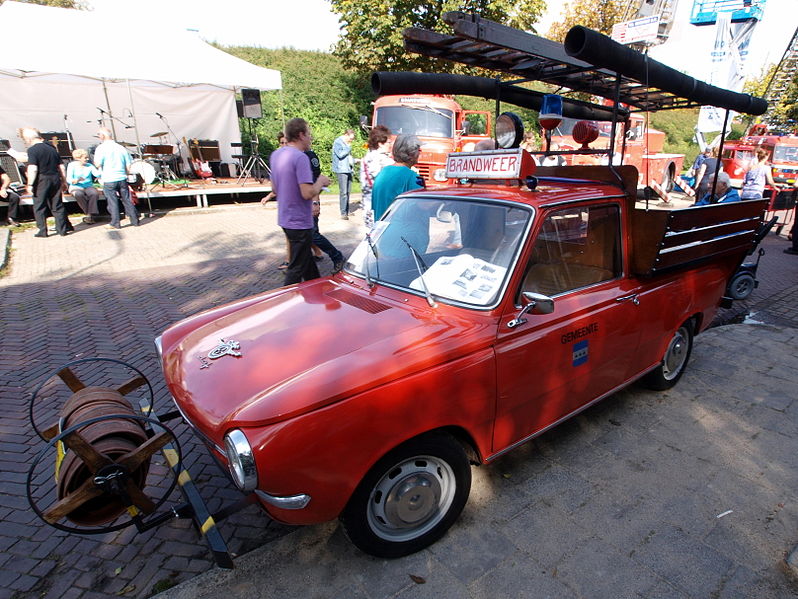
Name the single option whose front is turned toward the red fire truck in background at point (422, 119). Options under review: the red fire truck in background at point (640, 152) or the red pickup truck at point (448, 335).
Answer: the red fire truck in background at point (640, 152)

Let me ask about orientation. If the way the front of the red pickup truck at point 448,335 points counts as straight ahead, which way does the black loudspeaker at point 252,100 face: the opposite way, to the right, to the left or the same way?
to the left

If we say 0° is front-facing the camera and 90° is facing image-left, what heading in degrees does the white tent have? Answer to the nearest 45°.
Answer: approximately 0°

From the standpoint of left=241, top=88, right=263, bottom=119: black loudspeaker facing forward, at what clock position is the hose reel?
The hose reel is roughly at 12 o'clock from the black loudspeaker.

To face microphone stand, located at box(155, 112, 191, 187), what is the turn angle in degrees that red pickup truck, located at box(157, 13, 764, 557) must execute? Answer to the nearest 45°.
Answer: approximately 90° to its right

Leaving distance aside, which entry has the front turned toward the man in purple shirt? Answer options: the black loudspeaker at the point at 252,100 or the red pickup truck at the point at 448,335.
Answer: the black loudspeaker

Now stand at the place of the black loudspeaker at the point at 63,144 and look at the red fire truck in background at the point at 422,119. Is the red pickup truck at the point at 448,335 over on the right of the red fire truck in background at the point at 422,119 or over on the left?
right

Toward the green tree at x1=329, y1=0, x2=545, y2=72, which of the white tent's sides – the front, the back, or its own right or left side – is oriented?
left

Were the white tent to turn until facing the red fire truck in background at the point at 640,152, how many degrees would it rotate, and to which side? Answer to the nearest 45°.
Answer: approximately 90° to its left
